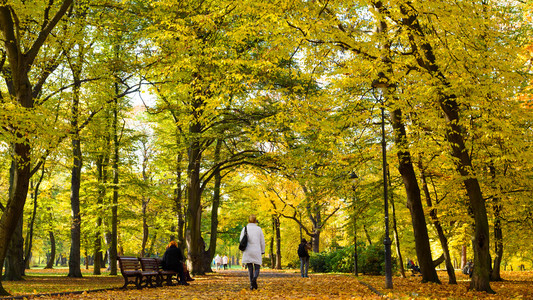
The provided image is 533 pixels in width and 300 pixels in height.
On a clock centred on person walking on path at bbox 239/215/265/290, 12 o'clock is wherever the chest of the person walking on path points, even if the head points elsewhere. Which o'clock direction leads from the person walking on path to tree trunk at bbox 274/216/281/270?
The tree trunk is roughly at 12 o'clock from the person walking on path.

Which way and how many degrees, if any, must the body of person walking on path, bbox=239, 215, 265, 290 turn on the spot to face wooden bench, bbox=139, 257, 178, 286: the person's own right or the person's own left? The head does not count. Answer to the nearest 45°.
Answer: approximately 45° to the person's own left

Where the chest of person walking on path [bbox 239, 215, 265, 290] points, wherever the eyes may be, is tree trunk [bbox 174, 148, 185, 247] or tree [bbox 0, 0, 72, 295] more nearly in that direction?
the tree trunk

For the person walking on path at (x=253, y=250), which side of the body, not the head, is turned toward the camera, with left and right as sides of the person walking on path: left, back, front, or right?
back

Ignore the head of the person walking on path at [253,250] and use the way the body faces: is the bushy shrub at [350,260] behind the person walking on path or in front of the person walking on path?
in front

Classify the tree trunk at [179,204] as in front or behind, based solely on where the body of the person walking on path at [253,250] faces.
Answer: in front

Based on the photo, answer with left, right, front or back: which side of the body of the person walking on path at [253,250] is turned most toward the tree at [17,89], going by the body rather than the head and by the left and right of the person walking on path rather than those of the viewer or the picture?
left
